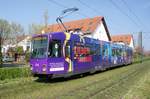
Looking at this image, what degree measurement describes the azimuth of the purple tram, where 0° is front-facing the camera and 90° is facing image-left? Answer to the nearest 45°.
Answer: approximately 45°
